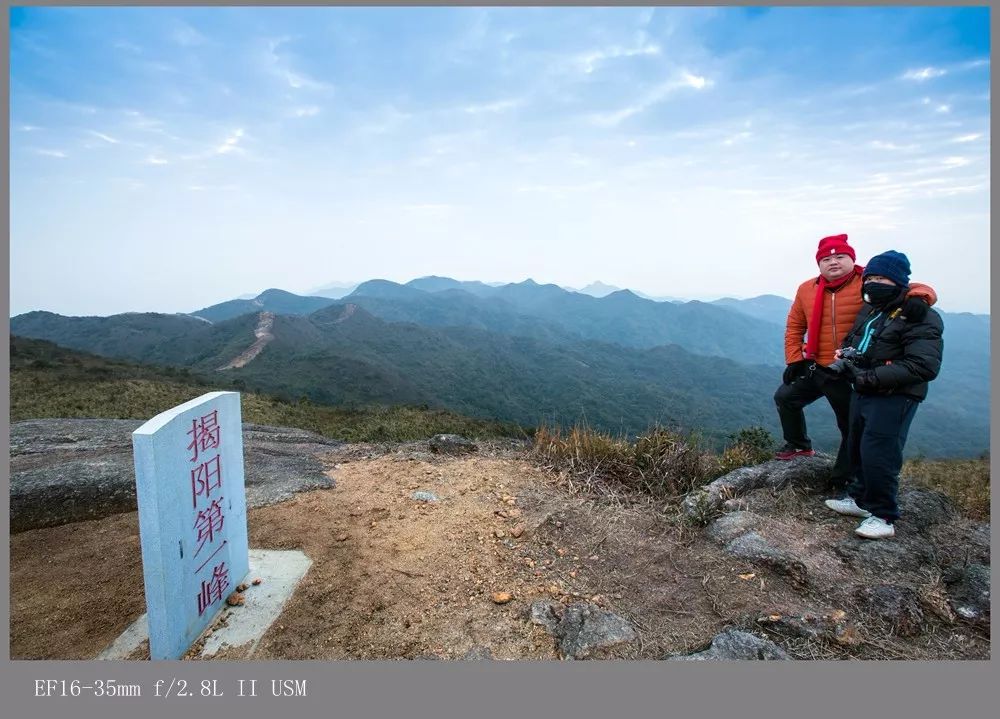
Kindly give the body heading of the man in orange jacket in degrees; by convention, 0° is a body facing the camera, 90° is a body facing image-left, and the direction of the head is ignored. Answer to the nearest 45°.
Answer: approximately 0°

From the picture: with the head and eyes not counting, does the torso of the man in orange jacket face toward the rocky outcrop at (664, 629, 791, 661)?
yes

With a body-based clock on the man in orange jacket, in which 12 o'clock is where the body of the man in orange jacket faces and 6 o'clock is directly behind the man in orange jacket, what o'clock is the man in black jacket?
The man in black jacket is roughly at 11 o'clock from the man in orange jacket.

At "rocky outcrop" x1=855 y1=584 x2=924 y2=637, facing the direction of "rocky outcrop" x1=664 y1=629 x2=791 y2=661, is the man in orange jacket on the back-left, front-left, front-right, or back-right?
back-right

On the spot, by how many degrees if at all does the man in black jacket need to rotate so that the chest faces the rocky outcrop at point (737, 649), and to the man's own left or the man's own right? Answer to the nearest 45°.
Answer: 0° — they already face it
